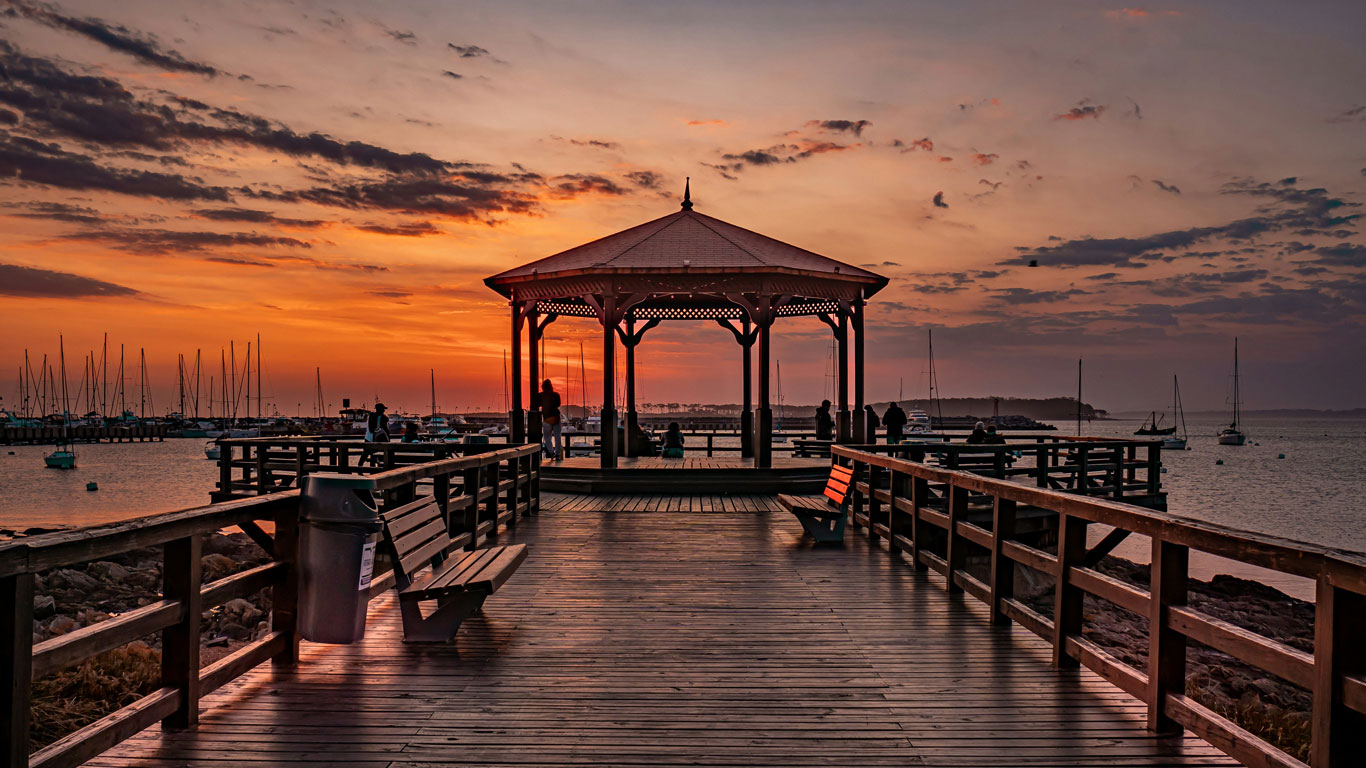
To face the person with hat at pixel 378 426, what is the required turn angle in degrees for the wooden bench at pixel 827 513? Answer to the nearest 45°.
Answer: approximately 45° to its right

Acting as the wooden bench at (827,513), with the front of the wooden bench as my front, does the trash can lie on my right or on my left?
on my left

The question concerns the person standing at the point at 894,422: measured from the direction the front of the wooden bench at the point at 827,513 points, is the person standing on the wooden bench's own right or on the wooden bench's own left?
on the wooden bench's own right

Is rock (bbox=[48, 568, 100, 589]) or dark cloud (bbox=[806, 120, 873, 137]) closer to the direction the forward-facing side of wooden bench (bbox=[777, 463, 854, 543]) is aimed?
the rock

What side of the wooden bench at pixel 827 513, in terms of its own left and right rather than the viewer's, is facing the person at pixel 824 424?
right

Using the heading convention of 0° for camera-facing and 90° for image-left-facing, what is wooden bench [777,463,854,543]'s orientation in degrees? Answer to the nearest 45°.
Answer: approximately 90°

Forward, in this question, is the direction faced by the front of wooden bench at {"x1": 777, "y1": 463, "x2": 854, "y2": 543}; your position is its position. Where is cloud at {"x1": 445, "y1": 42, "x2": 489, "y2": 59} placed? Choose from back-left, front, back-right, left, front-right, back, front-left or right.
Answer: front-right

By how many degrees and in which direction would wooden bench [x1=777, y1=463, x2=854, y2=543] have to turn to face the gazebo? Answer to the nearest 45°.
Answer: approximately 90° to its right

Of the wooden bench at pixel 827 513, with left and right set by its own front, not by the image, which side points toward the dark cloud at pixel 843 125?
right

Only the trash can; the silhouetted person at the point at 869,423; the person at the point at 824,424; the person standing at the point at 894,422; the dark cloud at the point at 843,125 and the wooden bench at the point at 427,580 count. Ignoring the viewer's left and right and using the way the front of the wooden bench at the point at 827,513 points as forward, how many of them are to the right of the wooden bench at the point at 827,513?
4

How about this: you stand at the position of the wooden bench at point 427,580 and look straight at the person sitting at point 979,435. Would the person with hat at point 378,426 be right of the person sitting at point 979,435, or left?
left
